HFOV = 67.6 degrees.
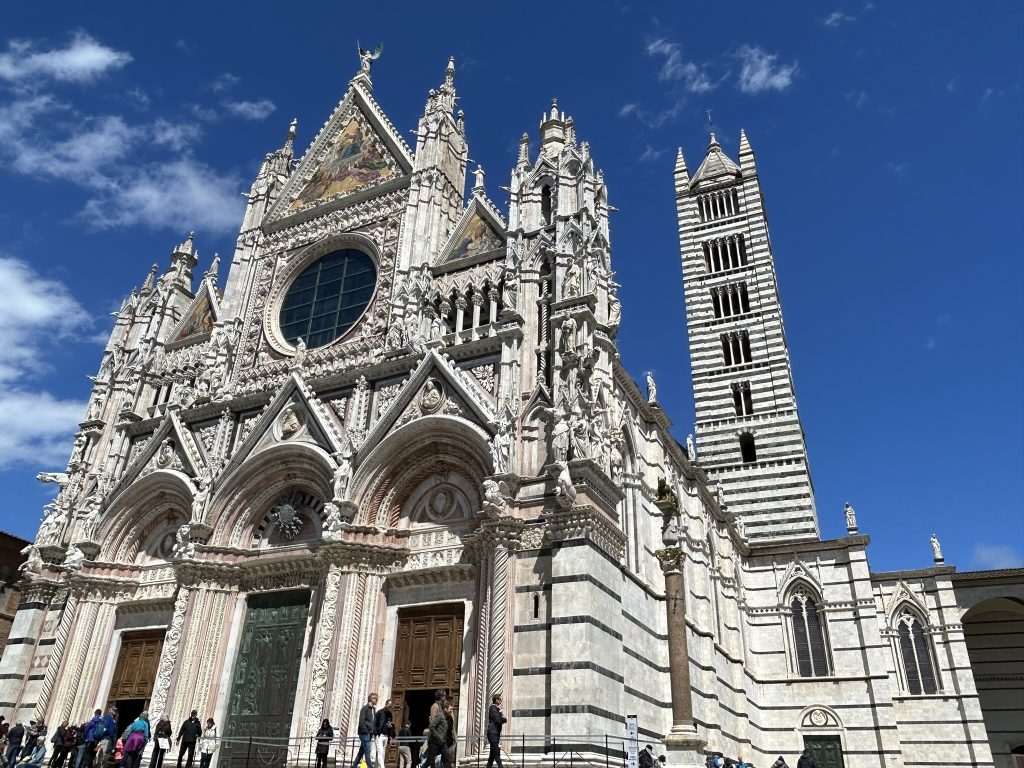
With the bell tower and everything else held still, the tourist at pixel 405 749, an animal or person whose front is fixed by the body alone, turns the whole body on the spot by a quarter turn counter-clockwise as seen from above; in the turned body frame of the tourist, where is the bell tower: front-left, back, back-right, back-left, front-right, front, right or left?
back-right

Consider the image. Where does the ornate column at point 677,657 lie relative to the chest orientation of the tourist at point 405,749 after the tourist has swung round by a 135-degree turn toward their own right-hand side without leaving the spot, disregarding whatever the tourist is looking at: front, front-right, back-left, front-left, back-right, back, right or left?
front-left

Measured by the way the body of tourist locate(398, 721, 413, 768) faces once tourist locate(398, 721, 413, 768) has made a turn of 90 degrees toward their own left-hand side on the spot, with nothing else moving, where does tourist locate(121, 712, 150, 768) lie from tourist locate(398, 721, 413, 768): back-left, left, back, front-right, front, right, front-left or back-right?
front

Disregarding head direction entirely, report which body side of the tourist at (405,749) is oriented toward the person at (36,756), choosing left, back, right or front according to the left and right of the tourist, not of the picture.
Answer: left

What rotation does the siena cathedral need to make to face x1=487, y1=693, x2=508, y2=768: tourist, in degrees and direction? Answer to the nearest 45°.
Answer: approximately 45° to its left

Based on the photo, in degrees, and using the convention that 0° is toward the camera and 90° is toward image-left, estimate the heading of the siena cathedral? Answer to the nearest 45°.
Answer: approximately 45°

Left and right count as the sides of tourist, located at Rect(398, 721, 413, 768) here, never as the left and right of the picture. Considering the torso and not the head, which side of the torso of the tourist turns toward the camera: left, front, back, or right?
back

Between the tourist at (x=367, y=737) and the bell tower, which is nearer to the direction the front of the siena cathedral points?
the tourist
